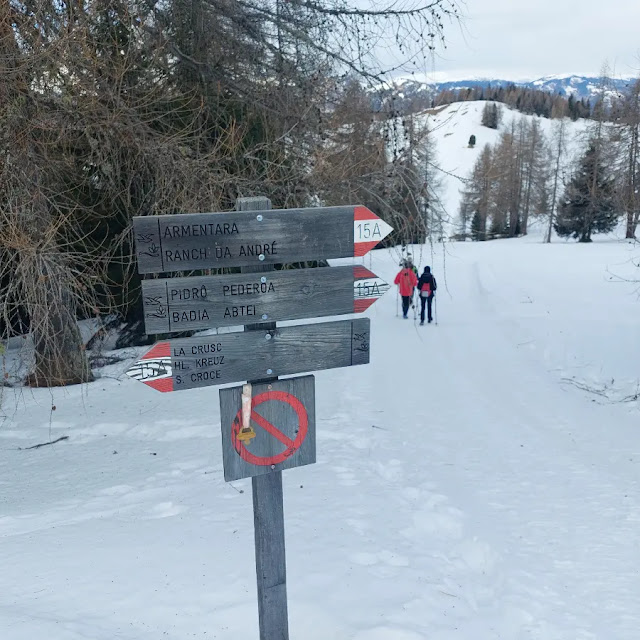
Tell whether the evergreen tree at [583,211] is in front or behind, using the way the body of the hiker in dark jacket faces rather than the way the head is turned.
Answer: in front

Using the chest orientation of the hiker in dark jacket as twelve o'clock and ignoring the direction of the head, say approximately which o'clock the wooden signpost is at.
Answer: The wooden signpost is roughly at 6 o'clock from the hiker in dark jacket.

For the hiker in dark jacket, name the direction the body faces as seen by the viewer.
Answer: away from the camera

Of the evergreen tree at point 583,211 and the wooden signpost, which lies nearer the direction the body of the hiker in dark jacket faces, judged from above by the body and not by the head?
the evergreen tree
